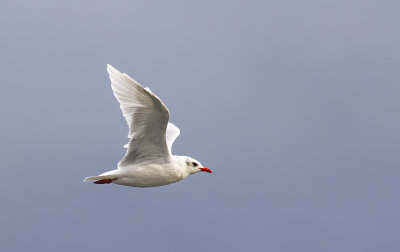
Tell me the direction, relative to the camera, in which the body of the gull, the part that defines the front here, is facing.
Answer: to the viewer's right
